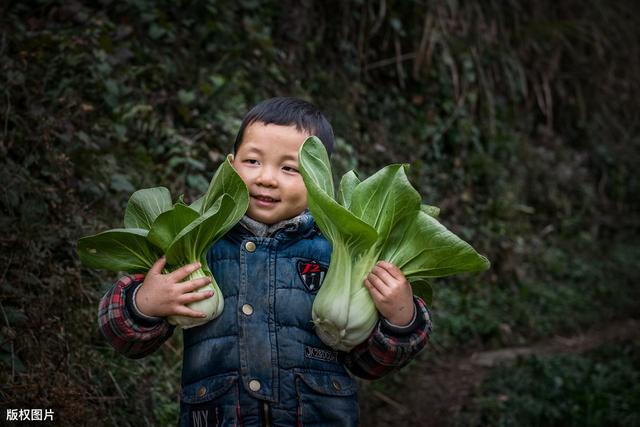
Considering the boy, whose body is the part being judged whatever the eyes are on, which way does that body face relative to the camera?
toward the camera

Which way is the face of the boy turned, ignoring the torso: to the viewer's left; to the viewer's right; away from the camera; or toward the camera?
toward the camera
